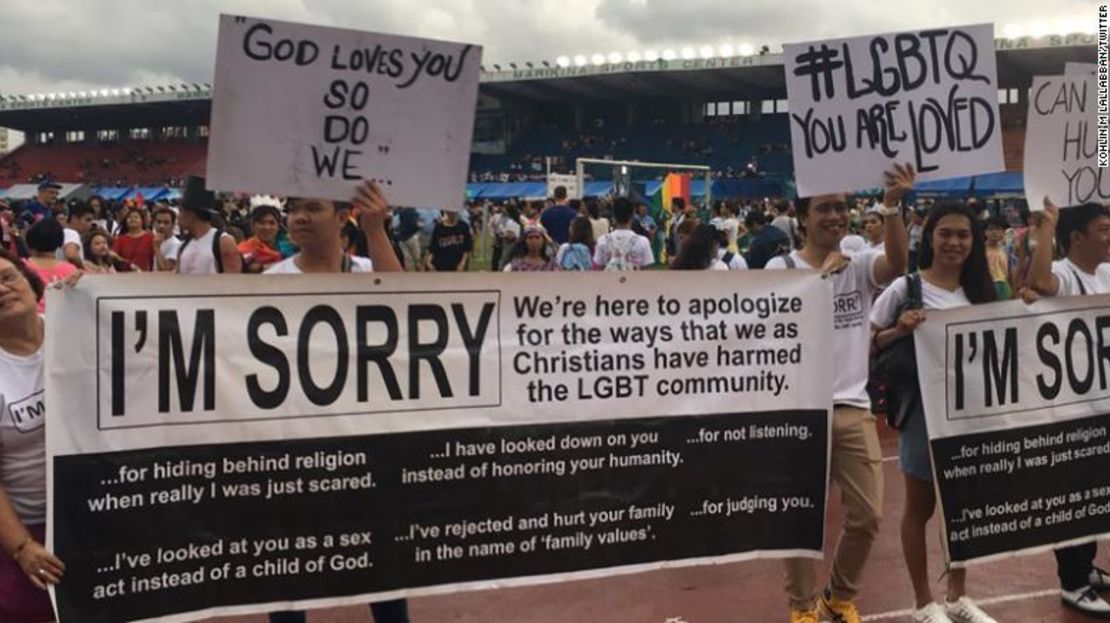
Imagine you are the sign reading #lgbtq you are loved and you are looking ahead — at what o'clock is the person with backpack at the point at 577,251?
The person with backpack is roughly at 5 o'clock from the sign reading #lgbtq you are loved.

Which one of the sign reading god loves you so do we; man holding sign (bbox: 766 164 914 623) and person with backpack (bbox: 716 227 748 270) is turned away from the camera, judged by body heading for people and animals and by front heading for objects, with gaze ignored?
the person with backpack

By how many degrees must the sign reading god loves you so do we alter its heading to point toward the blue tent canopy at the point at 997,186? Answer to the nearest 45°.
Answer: approximately 135° to its left

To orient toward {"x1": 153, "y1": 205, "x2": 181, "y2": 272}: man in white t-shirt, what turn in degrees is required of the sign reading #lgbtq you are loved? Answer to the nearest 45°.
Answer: approximately 135° to its right

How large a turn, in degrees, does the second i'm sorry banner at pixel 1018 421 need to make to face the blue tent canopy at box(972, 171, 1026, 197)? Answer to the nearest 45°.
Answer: approximately 180°

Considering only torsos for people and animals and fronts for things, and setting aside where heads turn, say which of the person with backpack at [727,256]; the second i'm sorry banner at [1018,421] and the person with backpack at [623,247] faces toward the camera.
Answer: the second i'm sorry banner

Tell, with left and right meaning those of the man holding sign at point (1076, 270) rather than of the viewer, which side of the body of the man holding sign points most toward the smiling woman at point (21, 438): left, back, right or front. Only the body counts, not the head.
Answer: right

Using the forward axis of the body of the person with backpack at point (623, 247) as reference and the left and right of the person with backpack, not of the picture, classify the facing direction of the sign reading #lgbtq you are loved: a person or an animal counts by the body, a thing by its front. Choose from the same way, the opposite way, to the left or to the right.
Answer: the opposite way

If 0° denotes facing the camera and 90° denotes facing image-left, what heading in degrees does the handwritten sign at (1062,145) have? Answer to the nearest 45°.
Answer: approximately 0°

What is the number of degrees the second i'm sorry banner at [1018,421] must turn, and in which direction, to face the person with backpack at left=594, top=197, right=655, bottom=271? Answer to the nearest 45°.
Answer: approximately 135° to its right

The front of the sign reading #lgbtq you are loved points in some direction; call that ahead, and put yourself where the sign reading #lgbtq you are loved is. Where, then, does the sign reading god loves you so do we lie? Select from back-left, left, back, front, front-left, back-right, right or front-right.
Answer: front-right

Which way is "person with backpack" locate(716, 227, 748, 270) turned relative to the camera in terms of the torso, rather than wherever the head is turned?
away from the camera

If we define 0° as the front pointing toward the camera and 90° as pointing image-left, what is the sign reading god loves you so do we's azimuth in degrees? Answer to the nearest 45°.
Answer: approximately 0°
